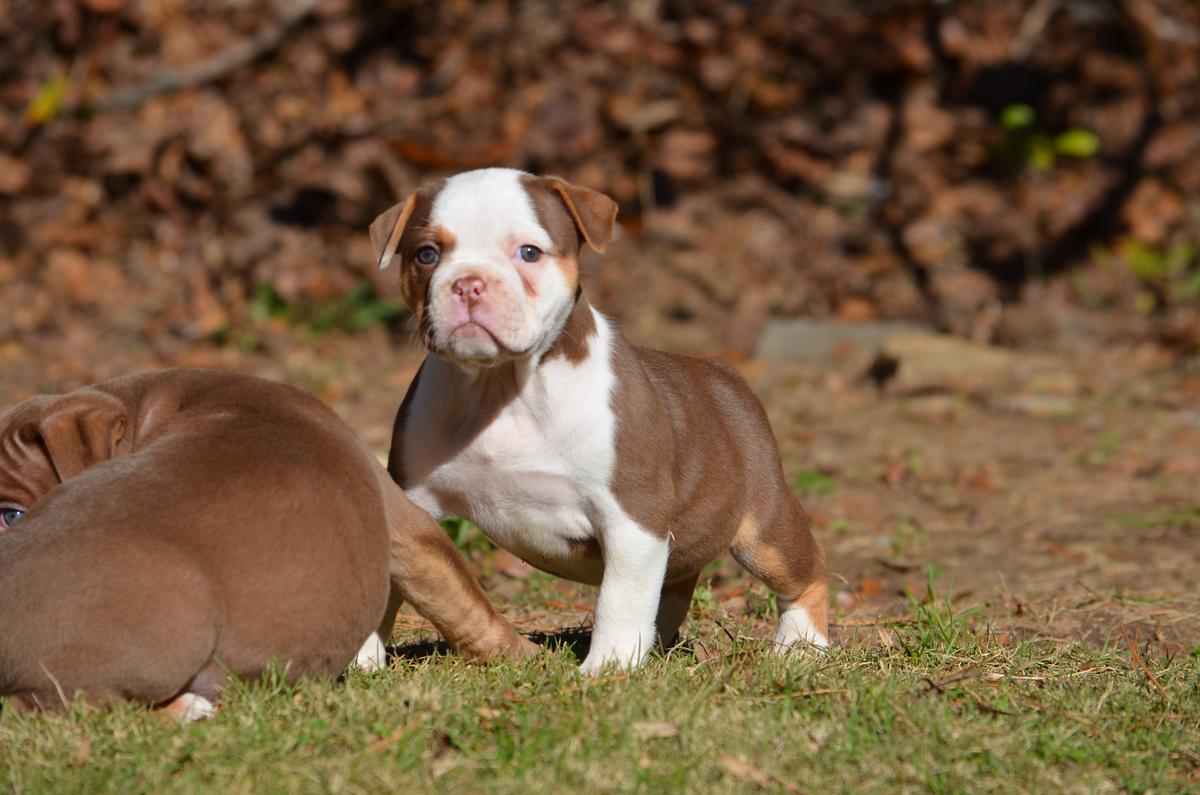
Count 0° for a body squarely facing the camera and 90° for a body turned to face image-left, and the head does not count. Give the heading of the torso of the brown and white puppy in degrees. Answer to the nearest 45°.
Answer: approximately 45°

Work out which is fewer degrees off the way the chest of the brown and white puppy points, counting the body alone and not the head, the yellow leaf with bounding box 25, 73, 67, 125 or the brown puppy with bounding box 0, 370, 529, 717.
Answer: the brown puppy

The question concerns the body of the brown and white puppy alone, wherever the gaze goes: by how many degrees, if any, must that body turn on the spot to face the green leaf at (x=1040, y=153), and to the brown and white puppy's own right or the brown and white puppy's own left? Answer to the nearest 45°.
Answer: approximately 135° to the brown and white puppy's own right

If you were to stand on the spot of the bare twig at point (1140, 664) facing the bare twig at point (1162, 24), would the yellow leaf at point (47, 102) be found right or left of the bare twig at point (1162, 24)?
left
